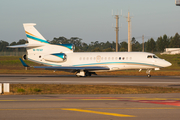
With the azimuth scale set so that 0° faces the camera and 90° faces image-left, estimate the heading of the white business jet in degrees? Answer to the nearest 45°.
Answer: approximately 270°
